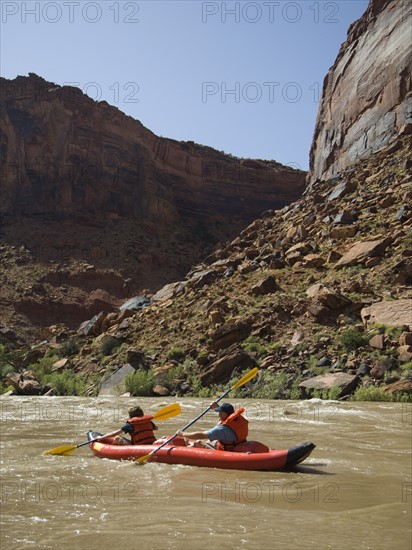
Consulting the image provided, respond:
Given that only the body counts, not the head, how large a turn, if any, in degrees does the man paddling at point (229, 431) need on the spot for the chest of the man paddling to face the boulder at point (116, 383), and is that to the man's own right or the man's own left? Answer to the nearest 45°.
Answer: approximately 90° to the man's own right

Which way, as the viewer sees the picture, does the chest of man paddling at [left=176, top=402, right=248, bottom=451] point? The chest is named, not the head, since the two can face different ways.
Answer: to the viewer's left

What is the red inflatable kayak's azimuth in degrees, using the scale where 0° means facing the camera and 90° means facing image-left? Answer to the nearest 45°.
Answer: approximately 90°
